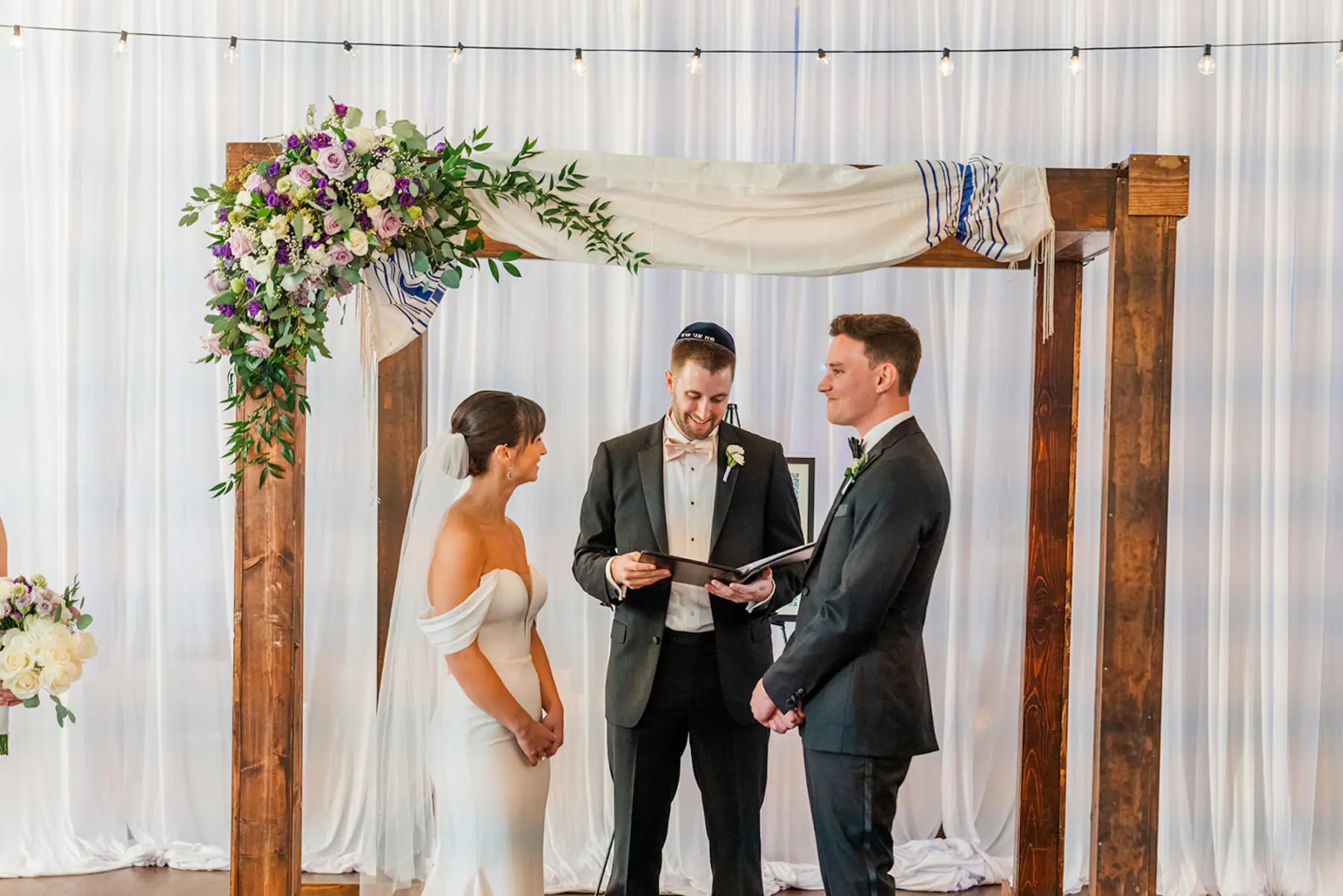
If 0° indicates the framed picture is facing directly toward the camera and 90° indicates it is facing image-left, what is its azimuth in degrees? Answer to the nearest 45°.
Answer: approximately 0°

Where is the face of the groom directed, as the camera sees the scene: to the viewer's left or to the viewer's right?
to the viewer's left

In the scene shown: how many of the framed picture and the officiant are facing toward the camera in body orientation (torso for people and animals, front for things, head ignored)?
2

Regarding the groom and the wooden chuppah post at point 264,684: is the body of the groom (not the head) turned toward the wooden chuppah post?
yes

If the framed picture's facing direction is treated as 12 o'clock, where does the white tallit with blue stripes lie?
The white tallit with blue stripes is roughly at 12 o'clock from the framed picture.

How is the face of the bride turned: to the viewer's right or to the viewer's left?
to the viewer's right

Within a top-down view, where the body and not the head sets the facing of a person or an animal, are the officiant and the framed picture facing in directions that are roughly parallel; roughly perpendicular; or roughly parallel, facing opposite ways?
roughly parallel

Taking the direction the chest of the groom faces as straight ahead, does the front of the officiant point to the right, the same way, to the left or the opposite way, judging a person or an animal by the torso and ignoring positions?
to the left

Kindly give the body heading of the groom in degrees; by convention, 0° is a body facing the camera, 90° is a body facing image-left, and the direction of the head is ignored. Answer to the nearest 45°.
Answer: approximately 90°

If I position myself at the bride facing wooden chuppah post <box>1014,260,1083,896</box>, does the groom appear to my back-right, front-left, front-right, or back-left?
front-right

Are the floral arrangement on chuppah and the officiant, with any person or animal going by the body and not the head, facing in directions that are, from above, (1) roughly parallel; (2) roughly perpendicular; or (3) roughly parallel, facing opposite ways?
roughly parallel

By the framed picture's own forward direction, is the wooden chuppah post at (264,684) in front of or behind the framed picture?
in front

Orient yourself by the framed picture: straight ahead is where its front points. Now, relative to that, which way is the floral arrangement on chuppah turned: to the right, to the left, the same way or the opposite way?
the same way

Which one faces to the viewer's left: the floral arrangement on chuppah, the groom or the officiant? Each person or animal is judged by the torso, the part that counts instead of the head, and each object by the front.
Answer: the groom

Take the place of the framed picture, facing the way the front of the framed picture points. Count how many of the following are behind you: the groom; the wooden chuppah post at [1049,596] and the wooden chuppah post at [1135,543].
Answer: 0

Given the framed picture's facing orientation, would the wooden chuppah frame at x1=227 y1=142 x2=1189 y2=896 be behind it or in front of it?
in front

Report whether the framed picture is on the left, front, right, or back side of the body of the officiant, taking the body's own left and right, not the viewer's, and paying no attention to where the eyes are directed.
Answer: back

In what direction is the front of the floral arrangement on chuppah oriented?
toward the camera
